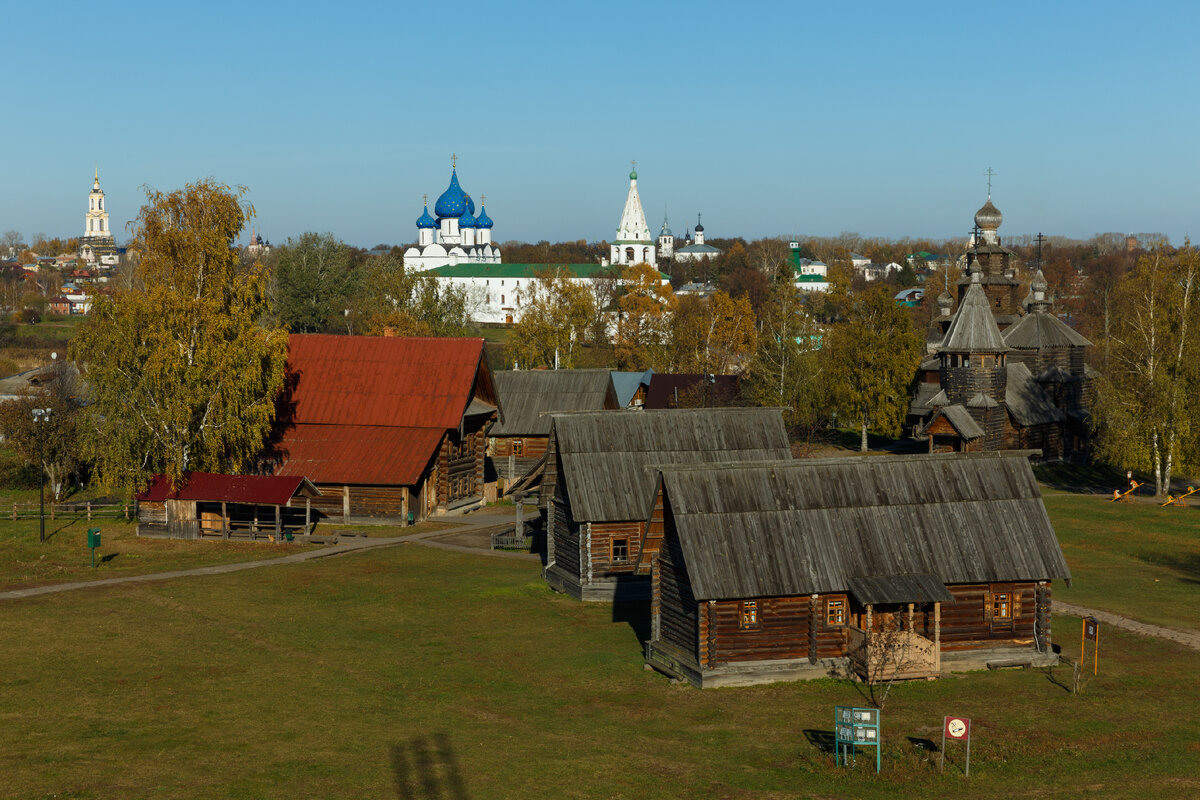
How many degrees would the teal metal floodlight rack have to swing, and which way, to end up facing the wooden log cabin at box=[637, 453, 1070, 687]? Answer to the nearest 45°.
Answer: approximately 180°

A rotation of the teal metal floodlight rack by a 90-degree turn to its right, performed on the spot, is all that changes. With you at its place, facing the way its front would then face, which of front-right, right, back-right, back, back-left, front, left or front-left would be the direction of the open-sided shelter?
front-right

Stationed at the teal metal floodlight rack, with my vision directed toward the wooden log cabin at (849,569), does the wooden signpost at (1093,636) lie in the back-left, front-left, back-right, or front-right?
front-right

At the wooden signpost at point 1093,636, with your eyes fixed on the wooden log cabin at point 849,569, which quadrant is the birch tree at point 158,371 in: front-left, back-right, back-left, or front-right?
front-right

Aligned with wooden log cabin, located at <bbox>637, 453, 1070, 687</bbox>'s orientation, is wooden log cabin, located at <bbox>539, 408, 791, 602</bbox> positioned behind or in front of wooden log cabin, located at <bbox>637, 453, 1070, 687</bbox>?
behind

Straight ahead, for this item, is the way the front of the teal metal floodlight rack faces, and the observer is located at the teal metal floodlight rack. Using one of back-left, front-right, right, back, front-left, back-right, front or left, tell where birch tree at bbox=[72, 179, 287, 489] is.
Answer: back-right

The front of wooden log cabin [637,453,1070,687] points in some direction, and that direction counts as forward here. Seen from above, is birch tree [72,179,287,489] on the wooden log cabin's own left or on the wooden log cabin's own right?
on the wooden log cabin's own right

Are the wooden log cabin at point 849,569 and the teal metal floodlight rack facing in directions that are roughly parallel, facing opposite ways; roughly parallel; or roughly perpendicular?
roughly parallel

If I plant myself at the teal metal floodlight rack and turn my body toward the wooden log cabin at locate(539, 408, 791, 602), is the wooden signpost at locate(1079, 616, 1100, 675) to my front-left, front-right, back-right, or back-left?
front-right

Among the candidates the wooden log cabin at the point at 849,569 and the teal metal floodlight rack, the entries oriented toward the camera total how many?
2

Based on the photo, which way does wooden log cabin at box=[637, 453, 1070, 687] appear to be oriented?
toward the camera

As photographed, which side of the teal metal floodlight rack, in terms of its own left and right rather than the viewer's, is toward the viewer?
front
